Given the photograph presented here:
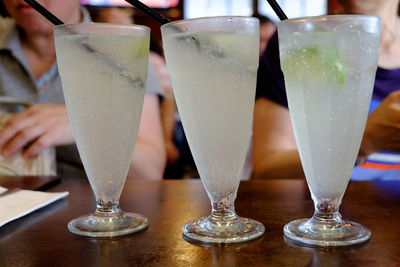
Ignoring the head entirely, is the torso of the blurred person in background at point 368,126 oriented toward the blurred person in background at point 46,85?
no

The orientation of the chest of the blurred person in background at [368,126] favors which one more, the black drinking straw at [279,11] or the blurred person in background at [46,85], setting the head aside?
the black drinking straw

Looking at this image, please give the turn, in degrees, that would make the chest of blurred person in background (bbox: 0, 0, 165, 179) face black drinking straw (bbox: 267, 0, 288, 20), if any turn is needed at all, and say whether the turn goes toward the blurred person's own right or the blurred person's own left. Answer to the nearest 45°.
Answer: approximately 45° to the blurred person's own left

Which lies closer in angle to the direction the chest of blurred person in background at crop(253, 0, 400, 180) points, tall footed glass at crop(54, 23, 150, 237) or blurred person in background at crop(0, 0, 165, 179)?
the tall footed glass

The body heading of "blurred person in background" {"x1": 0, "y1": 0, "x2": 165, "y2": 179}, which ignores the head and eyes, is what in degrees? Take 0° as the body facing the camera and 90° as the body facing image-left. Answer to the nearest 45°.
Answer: approximately 45°

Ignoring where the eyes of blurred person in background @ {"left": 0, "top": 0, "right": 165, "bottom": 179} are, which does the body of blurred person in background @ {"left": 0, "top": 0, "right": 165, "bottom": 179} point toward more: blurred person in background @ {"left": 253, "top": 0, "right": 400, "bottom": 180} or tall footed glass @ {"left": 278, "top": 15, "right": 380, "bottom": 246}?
the tall footed glass

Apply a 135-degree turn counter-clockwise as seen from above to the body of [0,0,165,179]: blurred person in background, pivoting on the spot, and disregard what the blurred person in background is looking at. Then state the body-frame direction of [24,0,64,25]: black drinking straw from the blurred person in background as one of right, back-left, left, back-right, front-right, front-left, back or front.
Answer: right

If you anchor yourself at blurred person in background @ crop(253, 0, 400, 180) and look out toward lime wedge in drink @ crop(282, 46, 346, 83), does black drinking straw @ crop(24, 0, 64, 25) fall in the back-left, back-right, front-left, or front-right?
front-right

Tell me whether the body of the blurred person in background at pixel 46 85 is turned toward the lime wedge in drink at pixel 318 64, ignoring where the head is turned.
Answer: no

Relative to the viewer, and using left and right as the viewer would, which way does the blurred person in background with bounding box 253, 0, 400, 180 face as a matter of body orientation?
facing the viewer

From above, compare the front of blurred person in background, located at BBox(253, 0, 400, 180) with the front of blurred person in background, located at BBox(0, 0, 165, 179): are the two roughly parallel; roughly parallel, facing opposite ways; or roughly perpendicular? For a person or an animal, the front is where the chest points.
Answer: roughly parallel

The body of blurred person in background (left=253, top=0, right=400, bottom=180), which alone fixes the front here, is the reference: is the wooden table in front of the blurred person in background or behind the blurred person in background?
in front

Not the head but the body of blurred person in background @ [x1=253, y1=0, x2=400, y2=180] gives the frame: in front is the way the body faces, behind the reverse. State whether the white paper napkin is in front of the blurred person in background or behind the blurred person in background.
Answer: in front

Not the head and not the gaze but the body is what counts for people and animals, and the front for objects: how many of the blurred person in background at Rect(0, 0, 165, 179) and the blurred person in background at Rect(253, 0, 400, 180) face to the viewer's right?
0
